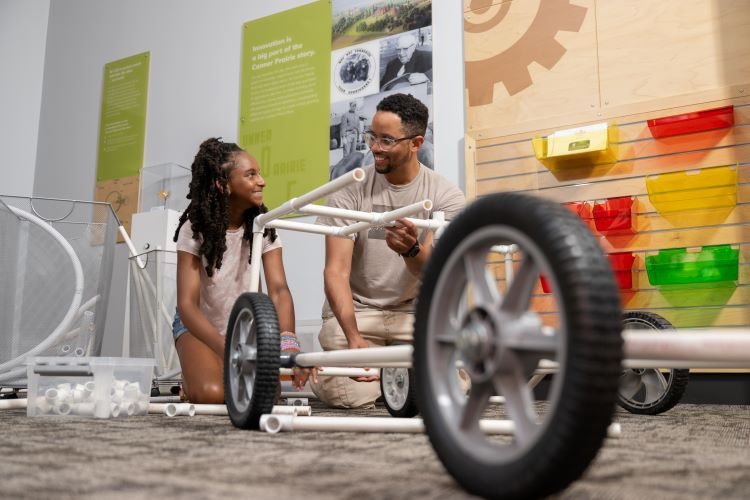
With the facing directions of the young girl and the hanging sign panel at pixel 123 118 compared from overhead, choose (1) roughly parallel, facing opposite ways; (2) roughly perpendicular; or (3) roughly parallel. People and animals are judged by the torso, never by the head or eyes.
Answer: roughly perpendicular

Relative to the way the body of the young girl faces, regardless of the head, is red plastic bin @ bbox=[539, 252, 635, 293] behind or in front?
in front

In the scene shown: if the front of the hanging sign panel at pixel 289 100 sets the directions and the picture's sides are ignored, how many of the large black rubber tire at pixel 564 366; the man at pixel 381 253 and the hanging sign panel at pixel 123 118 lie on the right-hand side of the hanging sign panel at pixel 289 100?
1

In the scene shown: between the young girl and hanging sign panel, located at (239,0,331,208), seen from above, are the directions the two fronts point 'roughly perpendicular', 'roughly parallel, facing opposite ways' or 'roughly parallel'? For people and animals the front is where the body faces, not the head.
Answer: roughly perpendicular

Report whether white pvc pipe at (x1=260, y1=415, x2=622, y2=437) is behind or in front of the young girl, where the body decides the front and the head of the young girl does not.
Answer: in front

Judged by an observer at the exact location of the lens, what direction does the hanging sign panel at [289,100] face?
facing the viewer and to the left of the viewer

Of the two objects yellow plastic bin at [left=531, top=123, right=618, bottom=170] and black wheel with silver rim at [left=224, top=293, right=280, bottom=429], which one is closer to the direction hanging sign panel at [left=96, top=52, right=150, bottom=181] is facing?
the black wheel with silver rim

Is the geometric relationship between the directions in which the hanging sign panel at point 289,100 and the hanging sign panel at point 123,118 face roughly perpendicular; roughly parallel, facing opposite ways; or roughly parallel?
roughly parallel

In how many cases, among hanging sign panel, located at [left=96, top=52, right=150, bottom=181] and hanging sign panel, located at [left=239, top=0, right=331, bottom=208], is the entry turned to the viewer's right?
0

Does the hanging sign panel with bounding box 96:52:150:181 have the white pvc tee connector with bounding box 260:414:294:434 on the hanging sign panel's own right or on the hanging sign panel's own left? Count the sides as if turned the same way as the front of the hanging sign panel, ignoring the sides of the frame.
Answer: on the hanging sign panel's own left

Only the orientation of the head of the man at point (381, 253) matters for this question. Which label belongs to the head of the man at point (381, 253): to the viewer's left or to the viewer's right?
to the viewer's left

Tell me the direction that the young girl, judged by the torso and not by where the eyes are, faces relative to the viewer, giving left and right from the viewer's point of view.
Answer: facing the viewer and to the right of the viewer

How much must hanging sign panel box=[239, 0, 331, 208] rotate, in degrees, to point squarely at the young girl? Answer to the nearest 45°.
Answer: approximately 45° to its left
